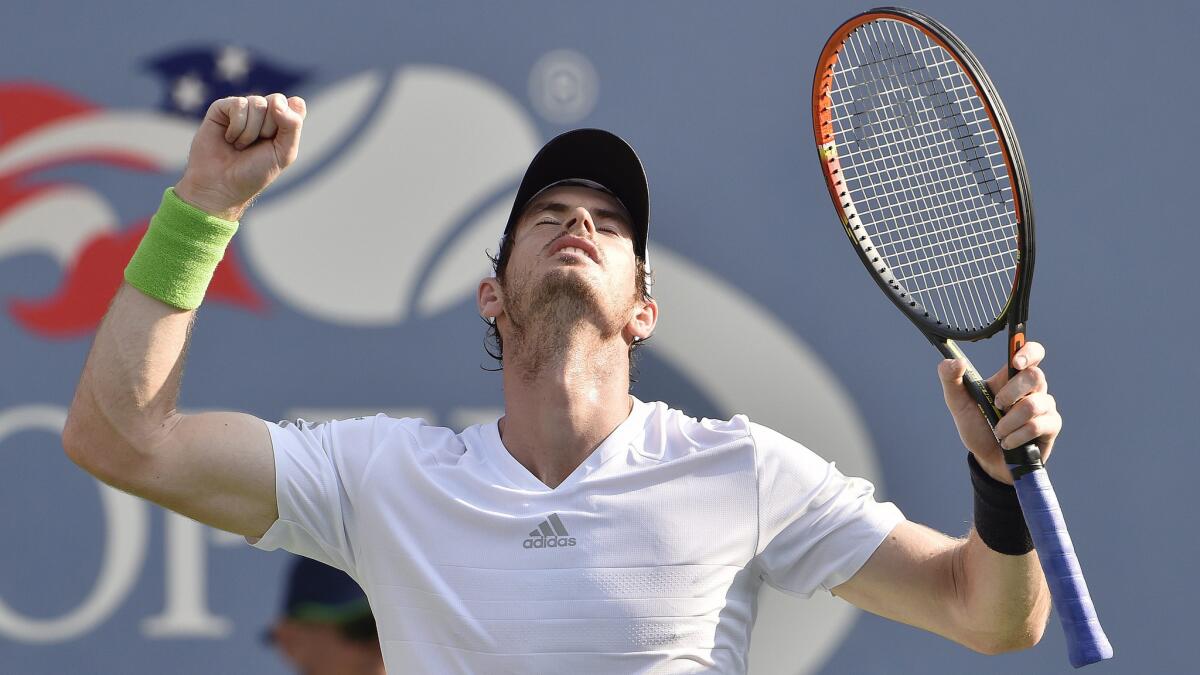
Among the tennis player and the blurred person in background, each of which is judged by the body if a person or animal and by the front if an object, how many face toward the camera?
1

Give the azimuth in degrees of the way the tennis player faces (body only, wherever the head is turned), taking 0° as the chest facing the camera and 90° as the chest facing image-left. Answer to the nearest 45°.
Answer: approximately 0°

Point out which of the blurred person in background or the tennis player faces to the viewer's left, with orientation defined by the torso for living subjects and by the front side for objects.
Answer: the blurred person in background

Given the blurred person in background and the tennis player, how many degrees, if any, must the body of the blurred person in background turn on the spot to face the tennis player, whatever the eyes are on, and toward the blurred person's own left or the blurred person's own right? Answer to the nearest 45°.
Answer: approximately 90° to the blurred person's own left

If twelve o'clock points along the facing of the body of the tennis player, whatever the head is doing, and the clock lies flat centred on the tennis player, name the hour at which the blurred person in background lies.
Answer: The blurred person in background is roughly at 5 o'clock from the tennis player.

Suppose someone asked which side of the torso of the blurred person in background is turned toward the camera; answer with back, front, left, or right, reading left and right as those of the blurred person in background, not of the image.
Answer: left

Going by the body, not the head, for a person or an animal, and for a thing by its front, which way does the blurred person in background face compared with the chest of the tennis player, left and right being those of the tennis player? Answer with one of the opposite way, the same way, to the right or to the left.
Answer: to the right
